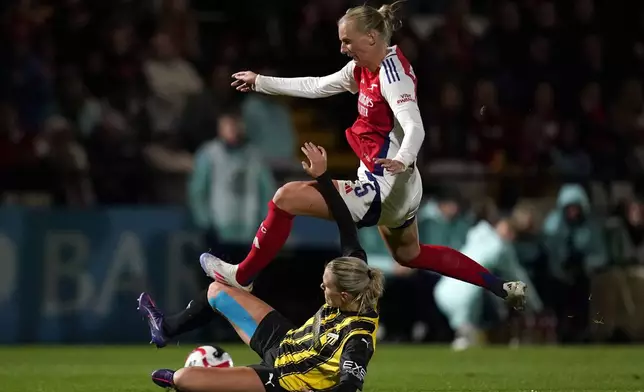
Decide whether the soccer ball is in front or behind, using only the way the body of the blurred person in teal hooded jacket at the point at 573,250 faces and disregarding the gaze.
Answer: in front

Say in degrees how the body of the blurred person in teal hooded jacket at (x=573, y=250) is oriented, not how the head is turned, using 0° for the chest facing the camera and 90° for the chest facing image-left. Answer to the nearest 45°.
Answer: approximately 0°

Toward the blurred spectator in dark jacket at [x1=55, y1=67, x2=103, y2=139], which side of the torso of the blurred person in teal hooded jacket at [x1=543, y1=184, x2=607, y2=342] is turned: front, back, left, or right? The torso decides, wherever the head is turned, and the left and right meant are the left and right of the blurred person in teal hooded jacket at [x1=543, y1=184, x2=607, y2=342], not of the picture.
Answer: right

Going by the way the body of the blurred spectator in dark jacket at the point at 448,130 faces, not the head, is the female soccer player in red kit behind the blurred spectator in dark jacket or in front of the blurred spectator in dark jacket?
in front

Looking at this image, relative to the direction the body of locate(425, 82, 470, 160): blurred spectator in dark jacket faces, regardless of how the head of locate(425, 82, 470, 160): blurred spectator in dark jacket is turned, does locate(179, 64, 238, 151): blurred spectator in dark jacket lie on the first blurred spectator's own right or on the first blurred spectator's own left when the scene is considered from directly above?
on the first blurred spectator's own right

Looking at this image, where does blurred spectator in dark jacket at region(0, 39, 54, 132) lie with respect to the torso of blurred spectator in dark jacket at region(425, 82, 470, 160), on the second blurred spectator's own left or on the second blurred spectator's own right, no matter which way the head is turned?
on the second blurred spectator's own right

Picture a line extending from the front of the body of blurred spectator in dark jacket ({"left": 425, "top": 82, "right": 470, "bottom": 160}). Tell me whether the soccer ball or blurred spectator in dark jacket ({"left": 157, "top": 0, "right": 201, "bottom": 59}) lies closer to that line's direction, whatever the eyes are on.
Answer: the soccer ball

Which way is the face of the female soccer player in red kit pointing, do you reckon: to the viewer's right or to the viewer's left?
to the viewer's left

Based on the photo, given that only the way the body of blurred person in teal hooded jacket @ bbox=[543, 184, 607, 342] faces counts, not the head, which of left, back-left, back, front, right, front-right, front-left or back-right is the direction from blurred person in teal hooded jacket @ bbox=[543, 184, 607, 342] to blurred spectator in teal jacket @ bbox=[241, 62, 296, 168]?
right

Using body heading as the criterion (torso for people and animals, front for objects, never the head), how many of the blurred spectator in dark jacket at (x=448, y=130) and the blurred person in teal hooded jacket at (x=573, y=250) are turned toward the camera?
2

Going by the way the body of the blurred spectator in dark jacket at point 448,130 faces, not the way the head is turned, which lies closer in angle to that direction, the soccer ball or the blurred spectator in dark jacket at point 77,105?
the soccer ball

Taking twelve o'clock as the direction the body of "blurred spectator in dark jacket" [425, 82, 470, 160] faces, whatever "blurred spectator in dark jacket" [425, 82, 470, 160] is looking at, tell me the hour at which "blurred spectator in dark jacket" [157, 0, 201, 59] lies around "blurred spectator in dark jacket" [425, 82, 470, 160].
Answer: "blurred spectator in dark jacket" [157, 0, 201, 59] is roughly at 3 o'clock from "blurred spectator in dark jacket" [425, 82, 470, 160].
